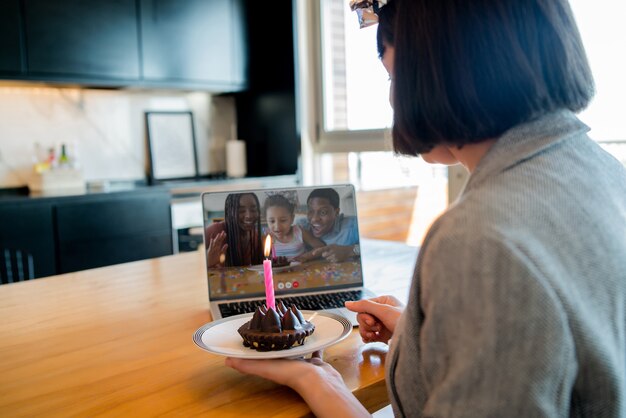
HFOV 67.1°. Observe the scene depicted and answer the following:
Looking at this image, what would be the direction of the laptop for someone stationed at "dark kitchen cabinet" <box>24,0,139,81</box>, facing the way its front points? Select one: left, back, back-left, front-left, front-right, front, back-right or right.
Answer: front

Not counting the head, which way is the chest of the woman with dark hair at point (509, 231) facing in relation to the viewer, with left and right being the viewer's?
facing away from the viewer and to the left of the viewer

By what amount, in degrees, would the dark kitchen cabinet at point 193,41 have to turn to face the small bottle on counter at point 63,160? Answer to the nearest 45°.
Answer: approximately 90° to its right

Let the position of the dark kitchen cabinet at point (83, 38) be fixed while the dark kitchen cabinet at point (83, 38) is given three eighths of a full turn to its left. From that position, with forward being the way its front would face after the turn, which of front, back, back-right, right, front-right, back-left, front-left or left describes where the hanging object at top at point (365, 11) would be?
back-right

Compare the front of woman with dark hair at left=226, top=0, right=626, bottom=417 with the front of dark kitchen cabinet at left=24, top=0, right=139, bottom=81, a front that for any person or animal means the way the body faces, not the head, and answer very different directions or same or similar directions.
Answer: very different directions

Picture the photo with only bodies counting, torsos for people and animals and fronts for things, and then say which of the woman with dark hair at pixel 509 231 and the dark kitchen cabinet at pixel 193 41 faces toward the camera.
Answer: the dark kitchen cabinet

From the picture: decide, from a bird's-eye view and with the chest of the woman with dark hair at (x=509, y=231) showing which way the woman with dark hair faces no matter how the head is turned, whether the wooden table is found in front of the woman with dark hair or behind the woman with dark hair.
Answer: in front

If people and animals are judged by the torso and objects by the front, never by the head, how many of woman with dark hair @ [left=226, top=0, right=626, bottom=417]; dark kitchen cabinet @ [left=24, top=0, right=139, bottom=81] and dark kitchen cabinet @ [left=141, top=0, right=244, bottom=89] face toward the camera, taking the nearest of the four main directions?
2

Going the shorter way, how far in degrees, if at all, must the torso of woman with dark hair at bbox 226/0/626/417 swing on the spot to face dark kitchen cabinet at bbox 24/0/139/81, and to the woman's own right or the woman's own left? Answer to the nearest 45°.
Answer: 0° — they already face it

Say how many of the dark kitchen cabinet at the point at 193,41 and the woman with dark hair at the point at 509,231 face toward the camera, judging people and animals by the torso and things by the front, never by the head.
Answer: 1

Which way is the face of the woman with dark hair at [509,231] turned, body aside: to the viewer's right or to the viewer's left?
to the viewer's left

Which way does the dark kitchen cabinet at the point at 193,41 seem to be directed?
toward the camera

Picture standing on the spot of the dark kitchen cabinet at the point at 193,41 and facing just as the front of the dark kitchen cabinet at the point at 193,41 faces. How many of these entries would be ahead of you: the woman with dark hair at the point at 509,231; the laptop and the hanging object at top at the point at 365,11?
3

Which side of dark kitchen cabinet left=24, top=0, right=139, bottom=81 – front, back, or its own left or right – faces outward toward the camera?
front

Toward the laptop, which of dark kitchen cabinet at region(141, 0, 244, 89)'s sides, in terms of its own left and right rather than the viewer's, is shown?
front

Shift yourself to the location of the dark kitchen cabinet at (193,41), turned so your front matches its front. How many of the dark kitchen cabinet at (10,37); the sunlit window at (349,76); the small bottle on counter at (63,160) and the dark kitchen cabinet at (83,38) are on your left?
1
